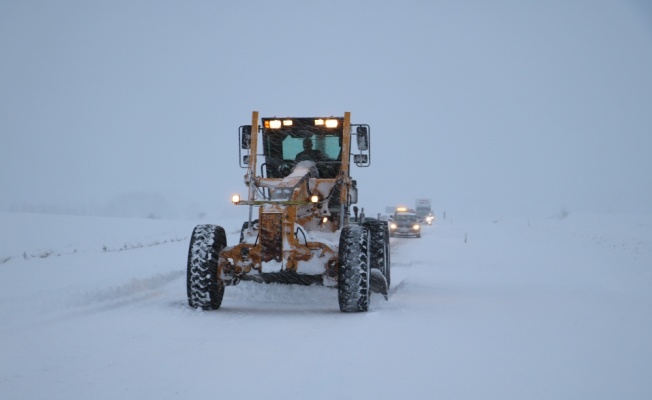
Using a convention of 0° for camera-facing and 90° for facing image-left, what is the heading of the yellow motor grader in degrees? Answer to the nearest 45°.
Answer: approximately 0°

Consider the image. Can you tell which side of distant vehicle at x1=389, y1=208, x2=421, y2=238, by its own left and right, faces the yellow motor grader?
front

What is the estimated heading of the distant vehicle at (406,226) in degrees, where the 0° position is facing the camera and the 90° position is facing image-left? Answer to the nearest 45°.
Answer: approximately 0°

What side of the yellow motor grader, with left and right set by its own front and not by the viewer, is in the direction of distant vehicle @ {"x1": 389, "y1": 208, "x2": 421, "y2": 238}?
back

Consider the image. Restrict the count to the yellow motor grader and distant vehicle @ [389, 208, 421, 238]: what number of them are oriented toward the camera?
2
